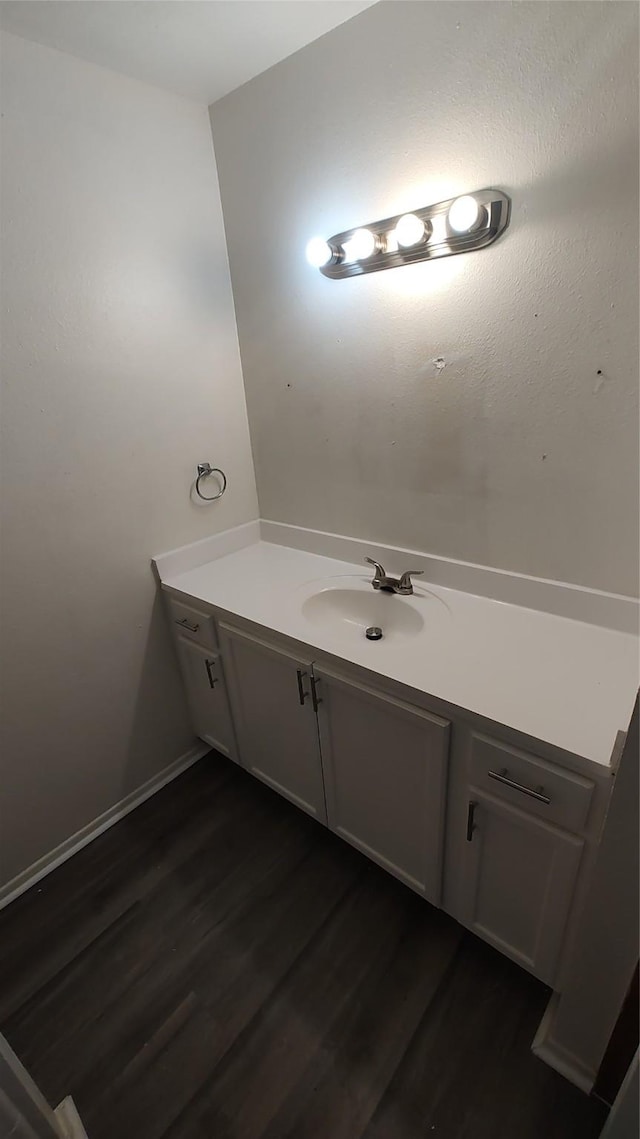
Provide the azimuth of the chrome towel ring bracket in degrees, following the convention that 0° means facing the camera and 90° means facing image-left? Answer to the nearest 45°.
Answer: approximately 315°

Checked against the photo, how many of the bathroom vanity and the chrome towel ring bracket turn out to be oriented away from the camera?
0

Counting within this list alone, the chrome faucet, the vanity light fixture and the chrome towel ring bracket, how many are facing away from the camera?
0

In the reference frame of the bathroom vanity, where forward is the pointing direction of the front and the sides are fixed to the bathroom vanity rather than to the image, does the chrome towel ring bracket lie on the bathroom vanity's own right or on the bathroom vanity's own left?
on the bathroom vanity's own right

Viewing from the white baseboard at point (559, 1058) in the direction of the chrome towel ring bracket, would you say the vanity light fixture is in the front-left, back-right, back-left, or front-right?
front-right

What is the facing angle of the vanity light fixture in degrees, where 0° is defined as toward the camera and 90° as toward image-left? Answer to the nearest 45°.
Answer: approximately 45°

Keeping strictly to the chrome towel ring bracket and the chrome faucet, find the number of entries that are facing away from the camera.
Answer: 0

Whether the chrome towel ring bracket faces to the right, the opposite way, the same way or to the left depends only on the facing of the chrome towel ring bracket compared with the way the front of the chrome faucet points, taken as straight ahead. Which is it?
to the left

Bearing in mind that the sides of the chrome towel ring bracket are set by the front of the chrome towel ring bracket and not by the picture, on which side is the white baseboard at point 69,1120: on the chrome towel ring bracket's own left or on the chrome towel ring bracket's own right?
on the chrome towel ring bracket's own right

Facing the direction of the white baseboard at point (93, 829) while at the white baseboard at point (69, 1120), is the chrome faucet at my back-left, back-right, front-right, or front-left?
front-right

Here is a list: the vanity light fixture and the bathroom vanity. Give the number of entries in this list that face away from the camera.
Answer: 0

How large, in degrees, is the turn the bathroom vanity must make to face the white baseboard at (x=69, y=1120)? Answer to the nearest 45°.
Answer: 0° — it already faces it

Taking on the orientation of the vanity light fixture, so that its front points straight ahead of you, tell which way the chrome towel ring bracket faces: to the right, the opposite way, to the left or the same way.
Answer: to the left

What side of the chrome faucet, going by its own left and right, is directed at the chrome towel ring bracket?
right

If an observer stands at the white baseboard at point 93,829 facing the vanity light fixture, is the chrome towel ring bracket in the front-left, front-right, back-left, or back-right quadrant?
front-left

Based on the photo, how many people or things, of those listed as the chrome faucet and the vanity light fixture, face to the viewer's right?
0

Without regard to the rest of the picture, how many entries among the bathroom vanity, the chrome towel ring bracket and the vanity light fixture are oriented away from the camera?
0

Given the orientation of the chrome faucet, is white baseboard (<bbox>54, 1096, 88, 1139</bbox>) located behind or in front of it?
in front
